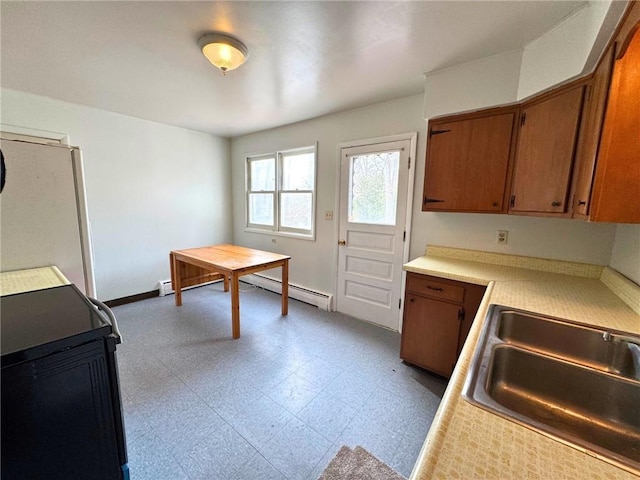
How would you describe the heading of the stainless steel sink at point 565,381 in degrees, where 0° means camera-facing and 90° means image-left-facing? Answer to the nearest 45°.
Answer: approximately 90°

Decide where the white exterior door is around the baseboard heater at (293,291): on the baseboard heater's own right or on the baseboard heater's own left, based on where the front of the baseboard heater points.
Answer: on the baseboard heater's own left

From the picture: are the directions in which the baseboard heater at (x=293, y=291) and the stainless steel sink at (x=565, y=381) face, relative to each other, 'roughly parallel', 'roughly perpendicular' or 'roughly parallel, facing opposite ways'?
roughly perpendicular

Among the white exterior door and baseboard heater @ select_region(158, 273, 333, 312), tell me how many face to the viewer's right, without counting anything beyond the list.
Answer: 0

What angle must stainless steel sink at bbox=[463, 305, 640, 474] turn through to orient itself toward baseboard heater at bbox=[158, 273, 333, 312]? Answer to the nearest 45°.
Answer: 0° — it already faces it

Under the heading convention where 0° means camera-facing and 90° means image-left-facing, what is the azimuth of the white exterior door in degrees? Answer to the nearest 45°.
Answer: approximately 45°

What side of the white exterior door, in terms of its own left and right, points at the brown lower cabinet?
left

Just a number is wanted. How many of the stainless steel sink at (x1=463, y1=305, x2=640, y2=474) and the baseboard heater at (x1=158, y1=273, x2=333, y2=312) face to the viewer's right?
0

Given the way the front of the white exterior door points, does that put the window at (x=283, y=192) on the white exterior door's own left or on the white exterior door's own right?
on the white exterior door's own right
